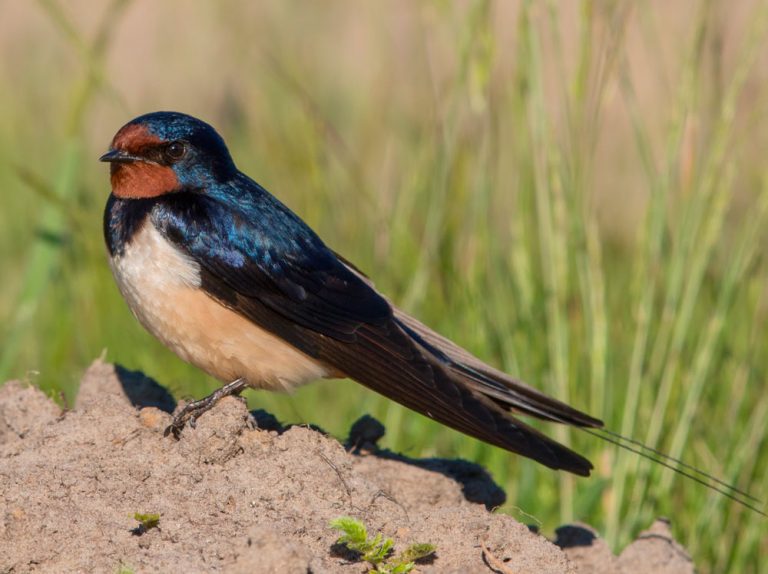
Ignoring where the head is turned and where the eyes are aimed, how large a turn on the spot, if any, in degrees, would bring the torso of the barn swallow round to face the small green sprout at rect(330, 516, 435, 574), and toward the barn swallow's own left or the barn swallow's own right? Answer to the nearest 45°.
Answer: approximately 135° to the barn swallow's own left

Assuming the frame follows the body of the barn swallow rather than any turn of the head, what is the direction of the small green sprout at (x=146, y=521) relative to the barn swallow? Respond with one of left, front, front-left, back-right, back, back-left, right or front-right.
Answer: left

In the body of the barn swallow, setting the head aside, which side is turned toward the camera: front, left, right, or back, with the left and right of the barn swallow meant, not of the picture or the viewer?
left
